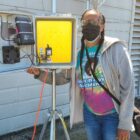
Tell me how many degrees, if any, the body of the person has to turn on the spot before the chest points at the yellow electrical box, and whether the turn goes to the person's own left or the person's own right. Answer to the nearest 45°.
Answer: approximately 45° to the person's own right

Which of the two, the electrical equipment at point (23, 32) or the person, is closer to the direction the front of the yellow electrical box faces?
the person

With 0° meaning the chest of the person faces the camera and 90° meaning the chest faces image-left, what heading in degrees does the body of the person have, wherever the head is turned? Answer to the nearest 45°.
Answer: approximately 45°

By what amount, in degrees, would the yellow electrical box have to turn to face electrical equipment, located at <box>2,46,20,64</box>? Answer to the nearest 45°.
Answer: approximately 135° to its right

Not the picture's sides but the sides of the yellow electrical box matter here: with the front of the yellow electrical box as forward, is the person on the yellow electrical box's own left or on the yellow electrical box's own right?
on the yellow electrical box's own left
